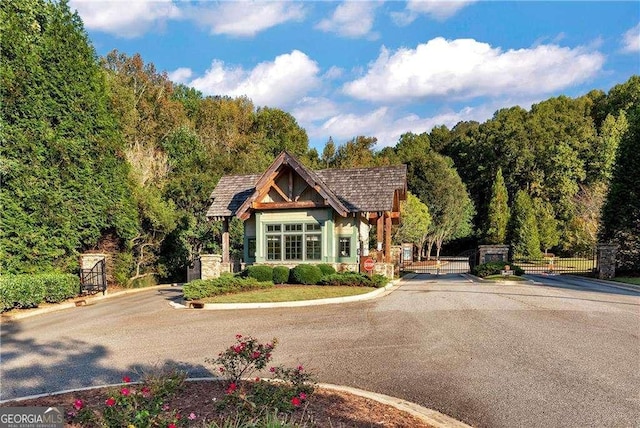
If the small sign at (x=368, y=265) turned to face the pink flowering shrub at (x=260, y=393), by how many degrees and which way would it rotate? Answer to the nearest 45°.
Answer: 0° — it already faces it

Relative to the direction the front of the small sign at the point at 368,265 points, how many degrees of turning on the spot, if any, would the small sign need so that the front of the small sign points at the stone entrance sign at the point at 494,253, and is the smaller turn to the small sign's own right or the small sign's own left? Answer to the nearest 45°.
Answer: approximately 135° to the small sign's own left

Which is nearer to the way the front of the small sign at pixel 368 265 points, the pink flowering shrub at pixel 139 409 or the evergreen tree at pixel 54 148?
the pink flowering shrub

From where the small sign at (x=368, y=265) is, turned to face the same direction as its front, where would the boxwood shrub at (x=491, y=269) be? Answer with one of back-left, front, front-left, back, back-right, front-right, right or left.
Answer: back-left

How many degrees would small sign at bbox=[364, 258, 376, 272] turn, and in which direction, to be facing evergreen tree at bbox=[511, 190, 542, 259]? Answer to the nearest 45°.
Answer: approximately 135° to its left

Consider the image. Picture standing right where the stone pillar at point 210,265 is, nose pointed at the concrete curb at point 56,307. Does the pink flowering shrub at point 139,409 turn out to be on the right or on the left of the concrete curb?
left

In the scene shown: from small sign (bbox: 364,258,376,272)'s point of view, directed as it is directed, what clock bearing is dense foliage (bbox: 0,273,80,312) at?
The dense foliage is roughly at 2 o'clock from the small sign.

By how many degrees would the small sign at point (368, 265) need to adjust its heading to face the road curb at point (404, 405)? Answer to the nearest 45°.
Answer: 0° — it already faces it

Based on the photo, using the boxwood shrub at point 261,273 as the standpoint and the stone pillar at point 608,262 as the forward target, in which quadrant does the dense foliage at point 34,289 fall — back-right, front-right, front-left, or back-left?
back-right

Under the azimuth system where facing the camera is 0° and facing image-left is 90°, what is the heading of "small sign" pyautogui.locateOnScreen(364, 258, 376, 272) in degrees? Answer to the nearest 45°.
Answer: approximately 0°

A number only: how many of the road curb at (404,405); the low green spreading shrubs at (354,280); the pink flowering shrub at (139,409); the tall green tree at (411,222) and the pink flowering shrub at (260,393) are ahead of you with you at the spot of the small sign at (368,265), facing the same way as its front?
4

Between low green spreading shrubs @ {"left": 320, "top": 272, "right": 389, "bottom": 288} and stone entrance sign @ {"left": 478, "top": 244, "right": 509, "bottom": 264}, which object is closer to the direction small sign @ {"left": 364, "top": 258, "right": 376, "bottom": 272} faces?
the low green spreading shrubs

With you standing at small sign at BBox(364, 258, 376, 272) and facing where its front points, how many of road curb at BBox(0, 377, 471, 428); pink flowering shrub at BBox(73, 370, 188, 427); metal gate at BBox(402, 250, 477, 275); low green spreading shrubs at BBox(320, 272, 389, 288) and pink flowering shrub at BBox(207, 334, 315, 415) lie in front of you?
4

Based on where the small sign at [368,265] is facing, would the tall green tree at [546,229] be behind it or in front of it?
behind

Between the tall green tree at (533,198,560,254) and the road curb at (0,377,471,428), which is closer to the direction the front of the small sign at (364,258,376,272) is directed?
the road curb

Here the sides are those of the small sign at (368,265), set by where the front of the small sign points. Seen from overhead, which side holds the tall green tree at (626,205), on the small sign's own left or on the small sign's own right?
on the small sign's own left

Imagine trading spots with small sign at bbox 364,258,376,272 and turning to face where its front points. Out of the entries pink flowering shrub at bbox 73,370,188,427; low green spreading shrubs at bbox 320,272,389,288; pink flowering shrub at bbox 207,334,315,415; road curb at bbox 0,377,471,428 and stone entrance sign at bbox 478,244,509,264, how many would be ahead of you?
4
